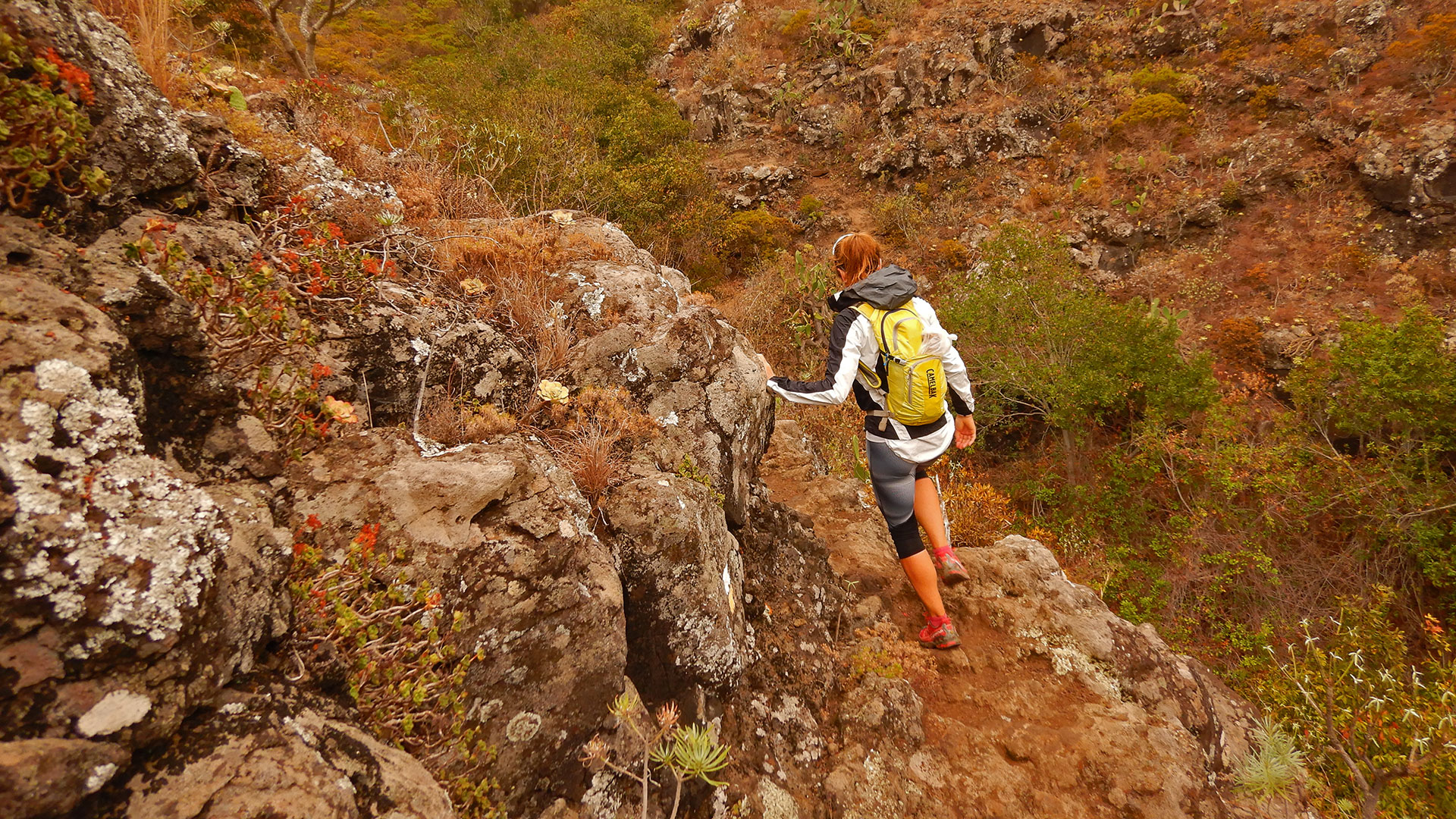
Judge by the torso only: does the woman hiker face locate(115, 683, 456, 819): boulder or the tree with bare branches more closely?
the tree with bare branches

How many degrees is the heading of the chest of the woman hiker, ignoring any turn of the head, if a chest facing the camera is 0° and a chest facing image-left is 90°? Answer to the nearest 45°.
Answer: approximately 135°

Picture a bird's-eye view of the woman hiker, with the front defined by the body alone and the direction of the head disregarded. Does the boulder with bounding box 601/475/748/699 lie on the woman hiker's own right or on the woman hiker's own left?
on the woman hiker's own left

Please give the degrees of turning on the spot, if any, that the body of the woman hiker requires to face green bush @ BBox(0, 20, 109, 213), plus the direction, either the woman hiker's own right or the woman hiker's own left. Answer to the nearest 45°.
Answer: approximately 90° to the woman hiker's own left

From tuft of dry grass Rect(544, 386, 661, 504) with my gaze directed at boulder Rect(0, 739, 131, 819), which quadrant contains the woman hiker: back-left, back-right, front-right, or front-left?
back-left

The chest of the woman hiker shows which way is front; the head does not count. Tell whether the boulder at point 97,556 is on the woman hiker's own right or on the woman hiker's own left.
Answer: on the woman hiker's own left

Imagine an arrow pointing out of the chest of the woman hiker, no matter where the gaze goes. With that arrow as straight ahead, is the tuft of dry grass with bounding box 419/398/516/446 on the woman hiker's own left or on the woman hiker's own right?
on the woman hiker's own left

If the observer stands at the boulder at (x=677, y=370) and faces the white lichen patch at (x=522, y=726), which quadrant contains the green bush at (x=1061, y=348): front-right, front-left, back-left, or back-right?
back-left
